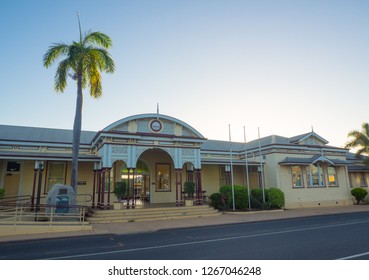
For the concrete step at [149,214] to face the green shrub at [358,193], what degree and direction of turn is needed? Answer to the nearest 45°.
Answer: approximately 90° to its left

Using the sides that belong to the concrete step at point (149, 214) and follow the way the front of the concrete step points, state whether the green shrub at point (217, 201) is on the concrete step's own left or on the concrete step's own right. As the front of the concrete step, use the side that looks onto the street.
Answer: on the concrete step's own left

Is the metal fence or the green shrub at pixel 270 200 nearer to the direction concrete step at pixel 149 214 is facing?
the metal fence

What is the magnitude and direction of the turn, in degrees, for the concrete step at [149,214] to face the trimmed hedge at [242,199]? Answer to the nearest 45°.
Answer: approximately 135° to its left

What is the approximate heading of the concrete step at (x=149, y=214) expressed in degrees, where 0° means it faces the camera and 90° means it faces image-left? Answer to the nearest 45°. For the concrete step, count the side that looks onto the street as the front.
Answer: approximately 0°

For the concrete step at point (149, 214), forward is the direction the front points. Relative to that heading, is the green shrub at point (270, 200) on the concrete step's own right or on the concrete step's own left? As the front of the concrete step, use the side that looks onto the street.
on the concrete step's own left

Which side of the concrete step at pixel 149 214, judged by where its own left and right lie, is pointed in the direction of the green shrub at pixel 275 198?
left
